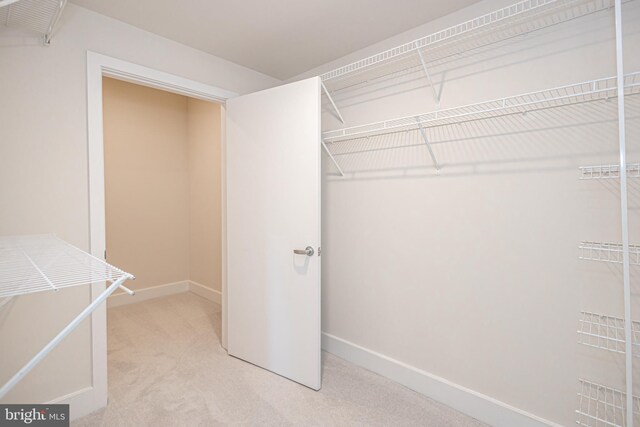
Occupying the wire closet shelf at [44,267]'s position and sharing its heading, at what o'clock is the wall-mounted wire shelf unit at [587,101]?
The wall-mounted wire shelf unit is roughly at 1 o'clock from the wire closet shelf.

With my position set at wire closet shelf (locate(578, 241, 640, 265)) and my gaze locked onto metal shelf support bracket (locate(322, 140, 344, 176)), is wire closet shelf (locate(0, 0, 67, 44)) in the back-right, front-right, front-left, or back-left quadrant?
front-left

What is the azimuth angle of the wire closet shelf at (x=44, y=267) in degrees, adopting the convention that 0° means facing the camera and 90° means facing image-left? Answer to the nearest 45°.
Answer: approximately 270°

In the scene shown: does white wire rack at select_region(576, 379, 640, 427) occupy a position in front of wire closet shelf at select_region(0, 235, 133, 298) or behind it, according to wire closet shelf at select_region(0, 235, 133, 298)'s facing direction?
in front

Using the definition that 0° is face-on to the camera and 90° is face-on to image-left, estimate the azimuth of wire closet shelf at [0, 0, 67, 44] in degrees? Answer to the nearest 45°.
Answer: approximately 270°

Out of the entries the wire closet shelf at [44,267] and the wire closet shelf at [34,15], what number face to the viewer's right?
2

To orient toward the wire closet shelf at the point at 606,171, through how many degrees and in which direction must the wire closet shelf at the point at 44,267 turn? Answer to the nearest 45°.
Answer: approximately 45° to its right

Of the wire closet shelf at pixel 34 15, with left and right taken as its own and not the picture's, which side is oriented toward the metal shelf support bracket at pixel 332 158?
front

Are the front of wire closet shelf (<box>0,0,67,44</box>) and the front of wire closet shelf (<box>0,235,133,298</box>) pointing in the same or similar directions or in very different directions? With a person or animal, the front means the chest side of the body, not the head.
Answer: same or similar directions

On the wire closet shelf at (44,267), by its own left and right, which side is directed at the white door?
front
